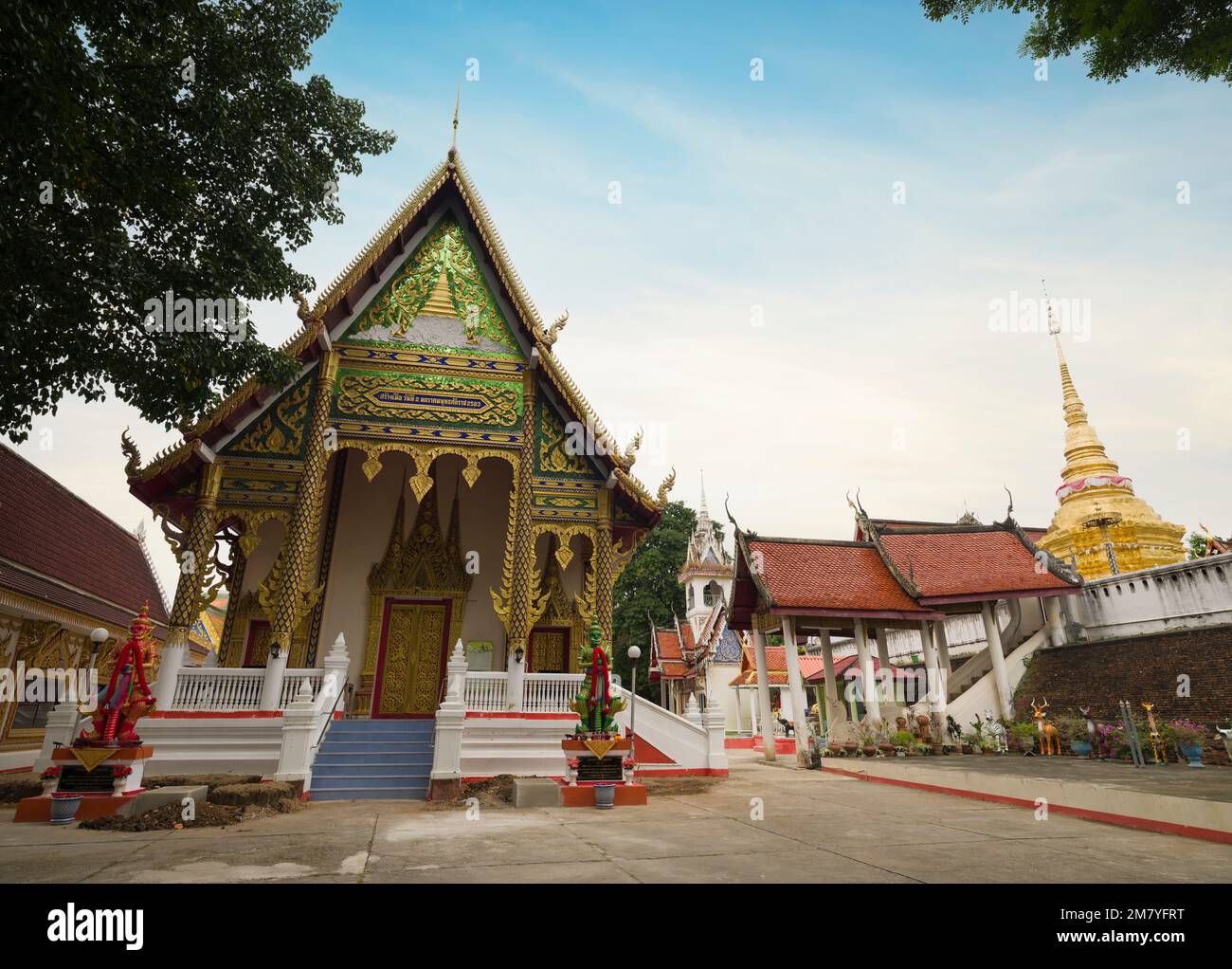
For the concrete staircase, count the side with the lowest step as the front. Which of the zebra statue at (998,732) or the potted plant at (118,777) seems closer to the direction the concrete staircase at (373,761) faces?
the potted plant

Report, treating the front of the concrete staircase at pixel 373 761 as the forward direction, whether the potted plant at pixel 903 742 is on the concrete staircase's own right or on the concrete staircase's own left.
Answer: on the concrete staircase's own left

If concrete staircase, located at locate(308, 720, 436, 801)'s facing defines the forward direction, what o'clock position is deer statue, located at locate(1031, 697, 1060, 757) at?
The deer statue is roughly at 9 o'clock from the concrete staircase.

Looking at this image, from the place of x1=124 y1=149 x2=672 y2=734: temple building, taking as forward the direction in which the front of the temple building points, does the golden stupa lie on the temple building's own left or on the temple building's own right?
on the temple building's own left

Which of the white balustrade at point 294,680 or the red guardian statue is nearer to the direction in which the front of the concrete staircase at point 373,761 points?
the red guardian statue
